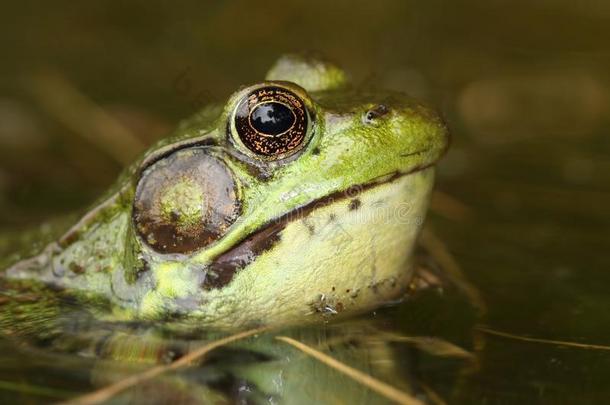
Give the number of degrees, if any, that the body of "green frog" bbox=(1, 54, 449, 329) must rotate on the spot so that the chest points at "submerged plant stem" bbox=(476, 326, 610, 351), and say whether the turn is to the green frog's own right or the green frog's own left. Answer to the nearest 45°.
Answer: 0° — it already faces it

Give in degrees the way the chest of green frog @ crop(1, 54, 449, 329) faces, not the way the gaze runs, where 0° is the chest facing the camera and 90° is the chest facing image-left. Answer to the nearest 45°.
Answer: approximately 270°
